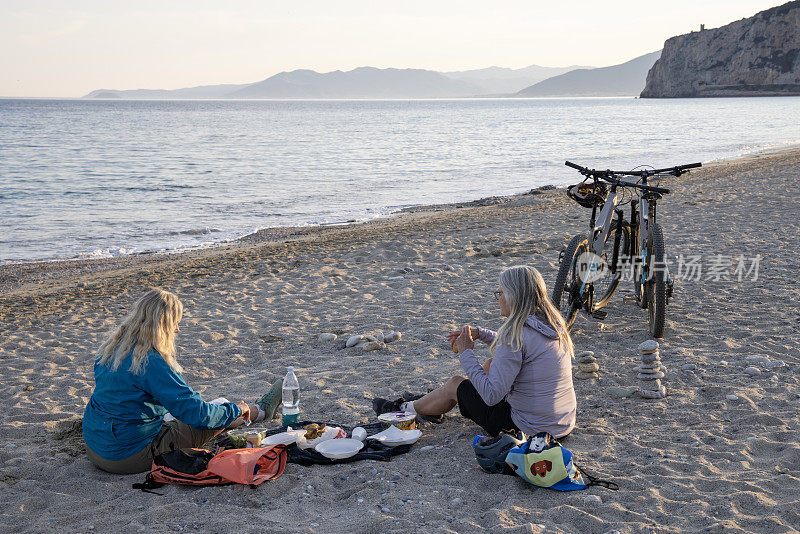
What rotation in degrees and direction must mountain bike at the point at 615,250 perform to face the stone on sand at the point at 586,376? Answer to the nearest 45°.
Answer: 0° — it already faces it

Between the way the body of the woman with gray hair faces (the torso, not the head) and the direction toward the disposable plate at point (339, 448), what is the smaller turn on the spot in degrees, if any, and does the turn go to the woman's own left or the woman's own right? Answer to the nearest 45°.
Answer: approximately 45° to the woman's own left

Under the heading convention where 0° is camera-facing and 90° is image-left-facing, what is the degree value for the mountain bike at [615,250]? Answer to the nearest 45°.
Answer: approximately 0°

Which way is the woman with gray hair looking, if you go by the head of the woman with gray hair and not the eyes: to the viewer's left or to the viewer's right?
to the viewer's left

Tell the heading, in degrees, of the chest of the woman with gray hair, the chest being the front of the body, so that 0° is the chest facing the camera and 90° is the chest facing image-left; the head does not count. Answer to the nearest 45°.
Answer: approximately 135°

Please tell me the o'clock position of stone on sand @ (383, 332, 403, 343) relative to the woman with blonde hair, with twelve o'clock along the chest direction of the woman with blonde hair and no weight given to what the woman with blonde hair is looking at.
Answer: The stone on sand is roughly at 12 o'clock from the woman with blonde hair.

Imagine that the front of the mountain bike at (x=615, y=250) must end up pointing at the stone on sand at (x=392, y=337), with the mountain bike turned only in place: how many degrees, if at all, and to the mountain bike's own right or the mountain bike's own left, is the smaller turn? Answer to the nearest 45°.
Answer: approximately 90° to the mountain bike's own right

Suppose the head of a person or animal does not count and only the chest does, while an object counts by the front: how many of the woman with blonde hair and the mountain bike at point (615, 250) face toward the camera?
1

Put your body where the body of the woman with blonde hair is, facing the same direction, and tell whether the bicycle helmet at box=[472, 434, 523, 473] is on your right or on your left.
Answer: on your right

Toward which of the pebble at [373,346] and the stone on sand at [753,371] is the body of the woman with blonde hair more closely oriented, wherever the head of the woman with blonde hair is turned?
the pebble

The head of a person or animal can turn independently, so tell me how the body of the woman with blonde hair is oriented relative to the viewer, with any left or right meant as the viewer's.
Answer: facing away from the viewer and to the right of the viewer
